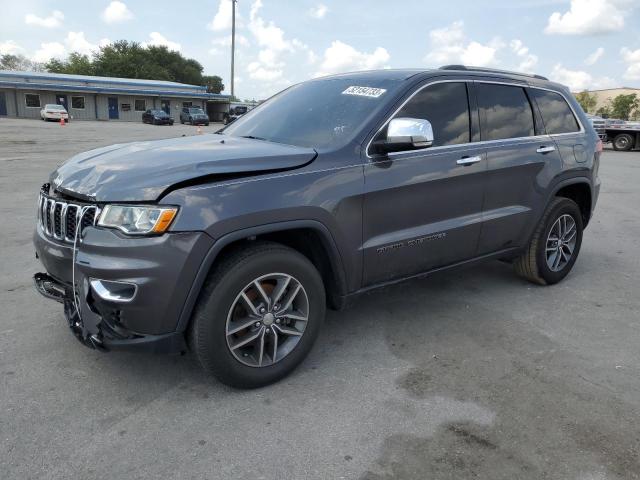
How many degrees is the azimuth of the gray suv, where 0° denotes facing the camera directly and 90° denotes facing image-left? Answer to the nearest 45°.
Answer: approximately 45°
